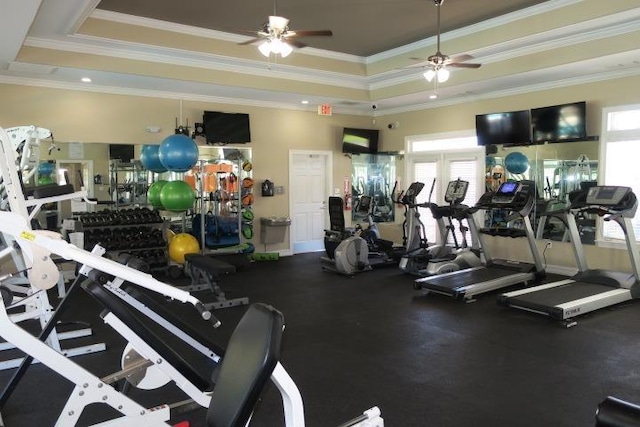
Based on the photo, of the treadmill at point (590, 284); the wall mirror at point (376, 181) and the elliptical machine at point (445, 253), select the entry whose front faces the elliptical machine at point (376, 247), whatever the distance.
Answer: the wall mirror

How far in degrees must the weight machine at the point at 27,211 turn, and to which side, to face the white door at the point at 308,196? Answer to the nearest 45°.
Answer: approximately 45° to its left

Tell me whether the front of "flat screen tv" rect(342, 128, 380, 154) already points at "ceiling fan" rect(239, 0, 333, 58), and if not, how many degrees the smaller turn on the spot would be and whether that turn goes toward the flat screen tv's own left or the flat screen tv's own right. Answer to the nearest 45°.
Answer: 0° — it already faces it

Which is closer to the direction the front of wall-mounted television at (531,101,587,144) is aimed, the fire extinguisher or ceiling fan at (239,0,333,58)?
the ceiling fan

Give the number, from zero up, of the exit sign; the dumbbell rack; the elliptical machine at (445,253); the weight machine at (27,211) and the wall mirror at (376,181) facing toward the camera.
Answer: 3

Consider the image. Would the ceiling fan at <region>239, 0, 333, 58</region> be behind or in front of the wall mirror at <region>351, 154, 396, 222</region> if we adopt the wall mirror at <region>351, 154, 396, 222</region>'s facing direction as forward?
in front

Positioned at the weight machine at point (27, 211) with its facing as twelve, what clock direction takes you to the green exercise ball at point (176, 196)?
The green exercise ball is roughly at 10 o'clock from the weight machine.

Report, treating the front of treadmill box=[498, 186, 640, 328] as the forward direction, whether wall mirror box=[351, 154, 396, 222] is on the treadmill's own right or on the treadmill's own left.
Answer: on the treadmill's own left

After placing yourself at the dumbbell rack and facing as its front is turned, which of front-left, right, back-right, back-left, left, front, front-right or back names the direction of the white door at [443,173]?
left

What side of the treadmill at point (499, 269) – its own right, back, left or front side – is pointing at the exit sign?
left
